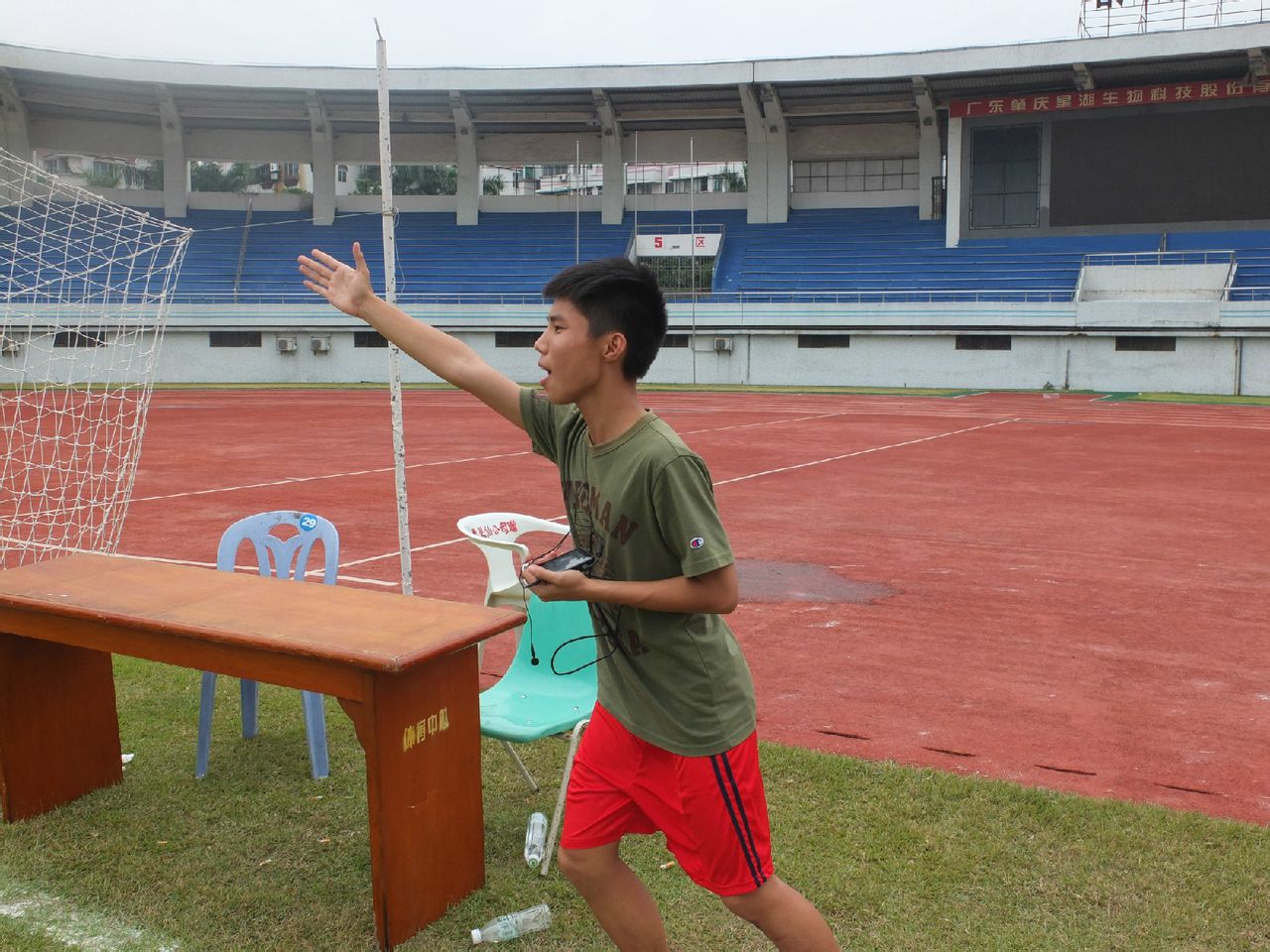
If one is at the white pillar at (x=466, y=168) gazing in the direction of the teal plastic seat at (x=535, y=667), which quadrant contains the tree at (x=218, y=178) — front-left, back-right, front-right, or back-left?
back-right

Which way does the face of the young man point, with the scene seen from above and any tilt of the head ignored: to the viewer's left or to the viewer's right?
to the viewer's left

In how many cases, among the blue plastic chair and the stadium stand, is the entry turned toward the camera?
2

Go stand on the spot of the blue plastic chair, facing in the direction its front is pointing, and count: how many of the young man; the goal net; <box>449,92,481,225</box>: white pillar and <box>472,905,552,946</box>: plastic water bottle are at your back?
2

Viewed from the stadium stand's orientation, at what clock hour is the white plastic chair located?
The white plastic chair is roughly at 12 o'clock from the stadium stand.

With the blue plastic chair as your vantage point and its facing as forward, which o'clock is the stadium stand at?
The stadium stand is roughly at 7 o'clock from the blue plastic chair.

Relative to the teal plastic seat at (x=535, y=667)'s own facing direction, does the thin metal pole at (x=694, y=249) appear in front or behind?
behind

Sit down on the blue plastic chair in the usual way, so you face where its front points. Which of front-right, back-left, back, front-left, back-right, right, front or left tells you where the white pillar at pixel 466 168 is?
back

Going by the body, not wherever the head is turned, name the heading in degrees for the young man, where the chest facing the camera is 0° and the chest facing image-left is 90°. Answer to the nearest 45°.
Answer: approximately 45°
